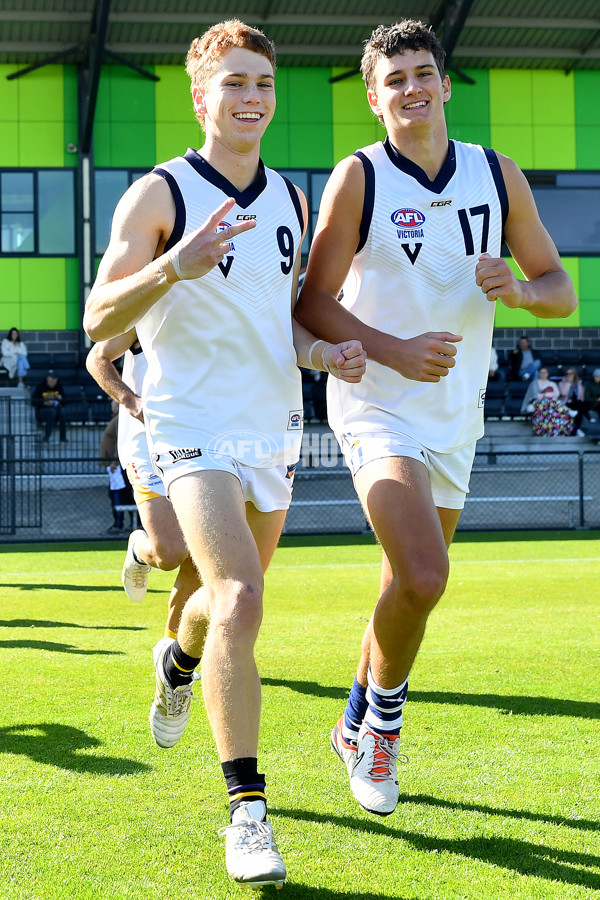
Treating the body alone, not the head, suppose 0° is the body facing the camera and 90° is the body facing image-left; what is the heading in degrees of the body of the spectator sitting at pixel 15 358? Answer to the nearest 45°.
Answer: approximately 0°

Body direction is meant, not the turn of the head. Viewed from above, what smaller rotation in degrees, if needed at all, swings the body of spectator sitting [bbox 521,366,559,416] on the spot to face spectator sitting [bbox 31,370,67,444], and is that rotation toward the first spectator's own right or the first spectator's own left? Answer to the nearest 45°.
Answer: approximately 45° to the first spectator's own right

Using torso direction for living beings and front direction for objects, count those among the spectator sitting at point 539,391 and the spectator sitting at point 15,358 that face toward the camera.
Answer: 2

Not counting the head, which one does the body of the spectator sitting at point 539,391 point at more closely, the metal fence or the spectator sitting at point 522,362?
the metal fence

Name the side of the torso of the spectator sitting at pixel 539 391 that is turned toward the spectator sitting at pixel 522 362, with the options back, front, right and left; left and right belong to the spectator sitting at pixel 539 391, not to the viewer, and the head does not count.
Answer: back

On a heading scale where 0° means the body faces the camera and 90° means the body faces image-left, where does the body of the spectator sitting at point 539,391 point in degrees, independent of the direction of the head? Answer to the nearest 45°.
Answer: approximately 0°

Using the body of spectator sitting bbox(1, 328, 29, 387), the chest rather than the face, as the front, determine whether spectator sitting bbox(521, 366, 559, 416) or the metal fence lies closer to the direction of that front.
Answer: the metal fence

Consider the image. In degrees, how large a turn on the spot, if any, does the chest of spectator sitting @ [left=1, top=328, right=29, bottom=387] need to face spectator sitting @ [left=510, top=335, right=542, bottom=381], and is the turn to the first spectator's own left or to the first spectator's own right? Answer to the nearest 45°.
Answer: approximately 90° to the first spectator's own left

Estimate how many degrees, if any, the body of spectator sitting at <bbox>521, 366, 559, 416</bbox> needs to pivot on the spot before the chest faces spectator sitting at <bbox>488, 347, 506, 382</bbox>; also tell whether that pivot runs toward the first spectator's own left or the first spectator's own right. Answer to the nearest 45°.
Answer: approximately 135° to the first spectator's own right
